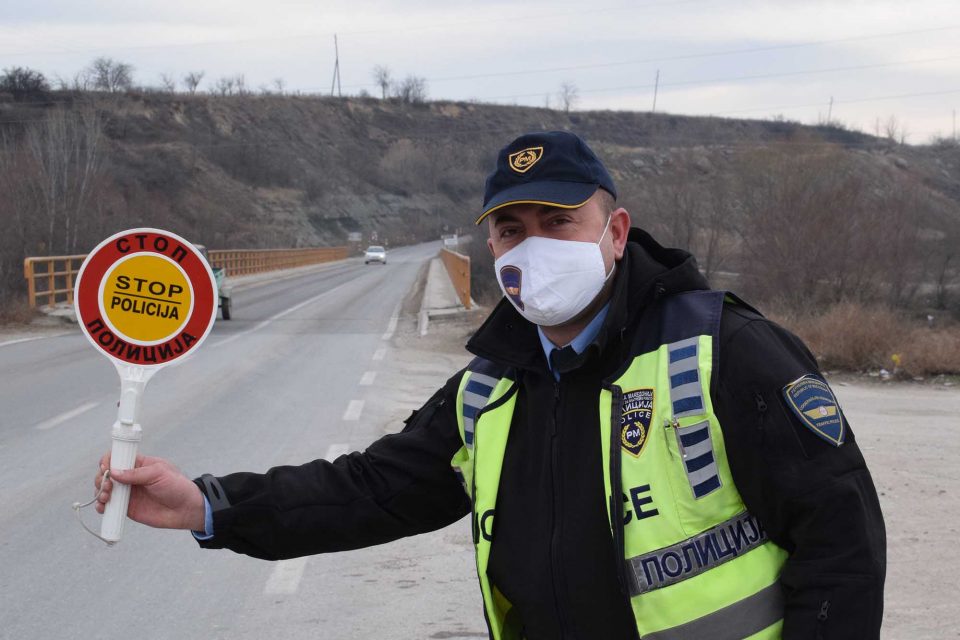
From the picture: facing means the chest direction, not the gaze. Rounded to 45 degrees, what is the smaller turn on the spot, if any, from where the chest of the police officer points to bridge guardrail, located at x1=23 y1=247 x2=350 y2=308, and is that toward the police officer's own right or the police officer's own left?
approximately 90° to the police officer's own right

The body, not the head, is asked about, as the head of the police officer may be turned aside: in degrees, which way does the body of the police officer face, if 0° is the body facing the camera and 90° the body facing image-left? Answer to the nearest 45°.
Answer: approximately 45°

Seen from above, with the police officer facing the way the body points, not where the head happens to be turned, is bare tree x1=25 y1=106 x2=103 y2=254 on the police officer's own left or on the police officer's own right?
on the police officer's own right
